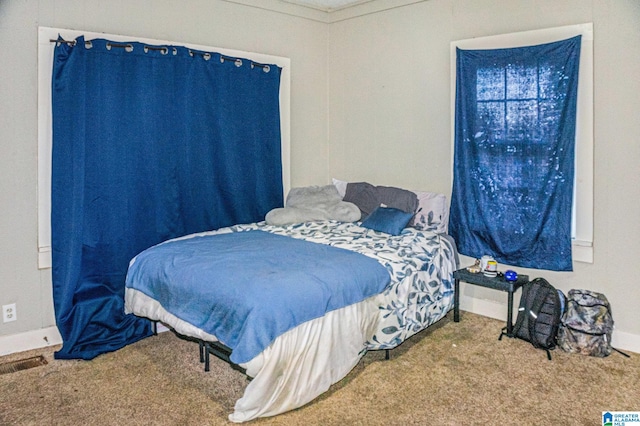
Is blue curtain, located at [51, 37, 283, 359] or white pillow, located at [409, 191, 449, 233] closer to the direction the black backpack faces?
the blue curtain

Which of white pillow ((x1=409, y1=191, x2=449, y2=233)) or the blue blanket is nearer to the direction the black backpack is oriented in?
the blue blanket

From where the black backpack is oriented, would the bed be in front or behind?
in front

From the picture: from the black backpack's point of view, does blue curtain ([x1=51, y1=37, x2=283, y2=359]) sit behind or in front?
in front

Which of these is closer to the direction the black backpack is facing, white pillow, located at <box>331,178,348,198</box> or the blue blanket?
the blue blanket

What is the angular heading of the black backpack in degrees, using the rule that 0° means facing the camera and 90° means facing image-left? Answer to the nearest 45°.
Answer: approximately 45°

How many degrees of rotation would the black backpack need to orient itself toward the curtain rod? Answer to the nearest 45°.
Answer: approximately 45° to its right

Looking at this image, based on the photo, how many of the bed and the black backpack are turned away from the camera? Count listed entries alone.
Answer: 0

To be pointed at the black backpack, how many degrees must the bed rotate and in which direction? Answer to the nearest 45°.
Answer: approximately 135° to its left

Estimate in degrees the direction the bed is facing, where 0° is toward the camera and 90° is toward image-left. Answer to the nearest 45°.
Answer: approximately 45°

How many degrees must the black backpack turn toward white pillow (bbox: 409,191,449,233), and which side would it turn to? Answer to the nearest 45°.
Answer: approximately 90° to its right

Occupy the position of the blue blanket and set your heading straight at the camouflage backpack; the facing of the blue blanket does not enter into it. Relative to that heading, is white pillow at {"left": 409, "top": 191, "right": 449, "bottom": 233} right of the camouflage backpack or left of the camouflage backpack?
left
